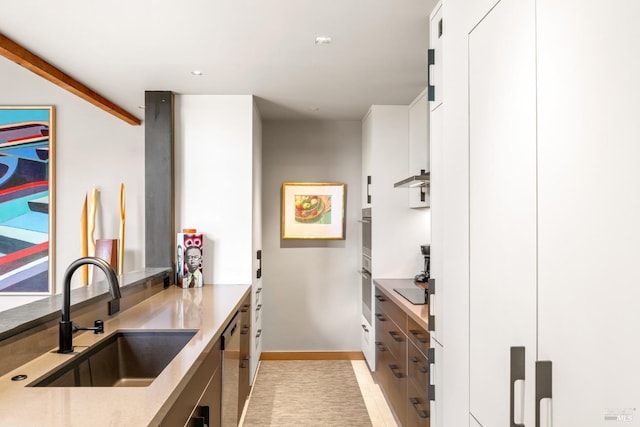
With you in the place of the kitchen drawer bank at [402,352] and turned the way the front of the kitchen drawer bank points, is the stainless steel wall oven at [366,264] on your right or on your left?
on your right

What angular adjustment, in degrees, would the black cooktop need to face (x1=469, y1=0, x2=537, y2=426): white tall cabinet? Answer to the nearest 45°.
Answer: approximately 90° to its left

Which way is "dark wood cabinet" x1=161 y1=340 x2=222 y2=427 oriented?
to the viewer's right

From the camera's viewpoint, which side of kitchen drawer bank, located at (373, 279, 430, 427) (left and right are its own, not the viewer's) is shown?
left

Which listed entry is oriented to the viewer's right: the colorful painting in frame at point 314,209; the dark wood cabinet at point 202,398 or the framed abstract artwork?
the dark wood cabinet

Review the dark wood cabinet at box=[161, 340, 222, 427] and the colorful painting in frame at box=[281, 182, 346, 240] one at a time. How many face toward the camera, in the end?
1

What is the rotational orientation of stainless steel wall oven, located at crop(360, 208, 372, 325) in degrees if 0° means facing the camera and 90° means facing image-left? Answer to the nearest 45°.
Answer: approximately 90°

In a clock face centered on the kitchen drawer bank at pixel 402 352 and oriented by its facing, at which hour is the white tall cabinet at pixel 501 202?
The white tall cabinet is roughly at 9 o'clock from the kitchen drawer bank.

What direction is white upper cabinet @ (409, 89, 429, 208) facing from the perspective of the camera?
to the viewer's left

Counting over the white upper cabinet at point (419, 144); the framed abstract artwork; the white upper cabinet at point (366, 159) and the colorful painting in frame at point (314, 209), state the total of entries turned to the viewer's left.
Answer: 2

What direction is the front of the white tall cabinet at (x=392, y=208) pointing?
to the viewer's left

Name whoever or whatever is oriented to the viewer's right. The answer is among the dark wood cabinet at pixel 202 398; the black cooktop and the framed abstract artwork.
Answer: the dark wood cabinet

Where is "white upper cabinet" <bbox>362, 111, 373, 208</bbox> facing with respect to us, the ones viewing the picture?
facing to the left of the viewer
